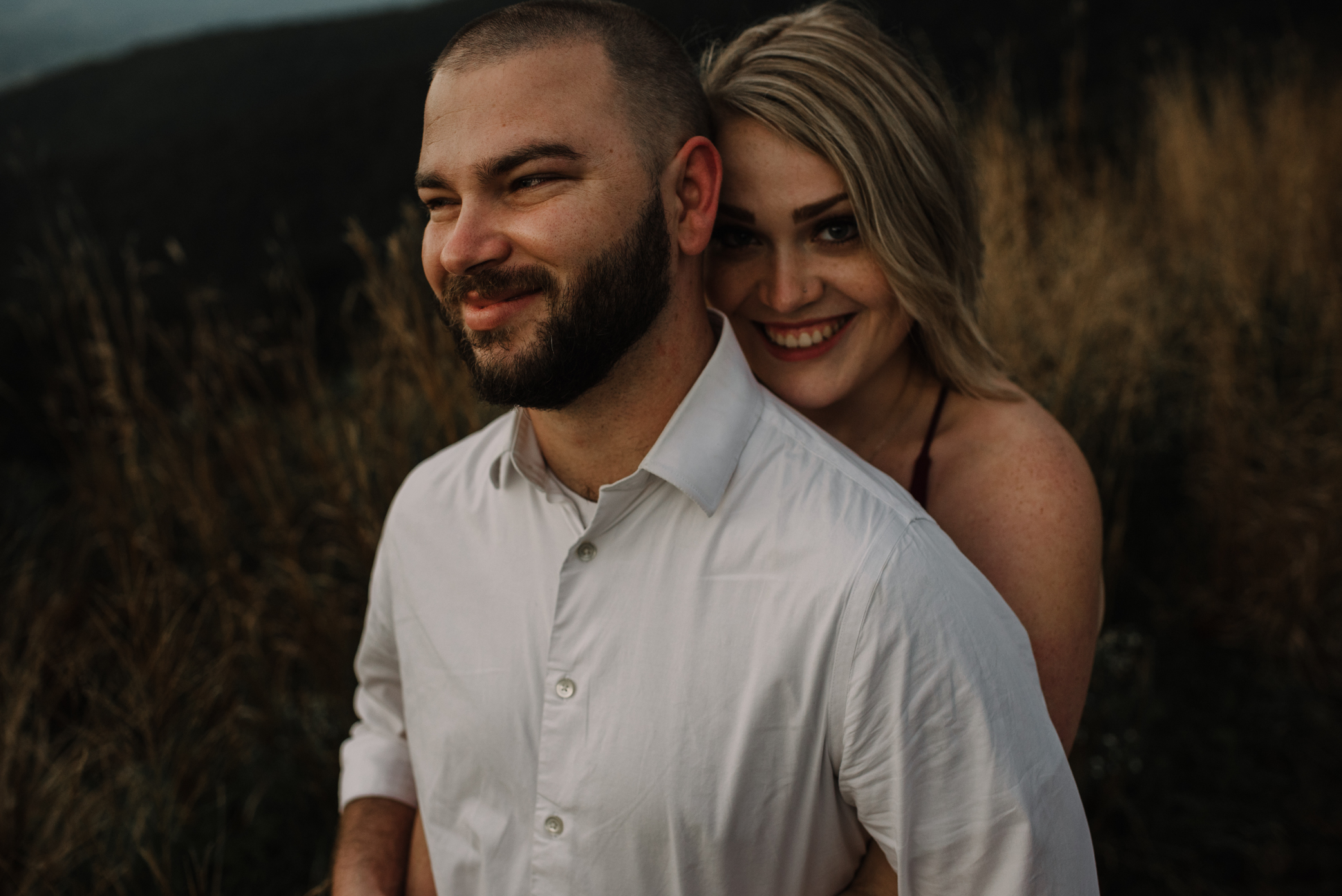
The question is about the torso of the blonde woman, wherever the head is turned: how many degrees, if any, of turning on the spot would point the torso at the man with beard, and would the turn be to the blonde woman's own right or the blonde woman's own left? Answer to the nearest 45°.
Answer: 0° — they already face them

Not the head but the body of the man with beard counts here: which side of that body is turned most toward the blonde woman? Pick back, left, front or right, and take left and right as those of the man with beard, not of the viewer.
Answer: back

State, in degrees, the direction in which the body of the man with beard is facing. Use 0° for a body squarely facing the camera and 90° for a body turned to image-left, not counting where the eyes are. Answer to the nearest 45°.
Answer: approximately 45°

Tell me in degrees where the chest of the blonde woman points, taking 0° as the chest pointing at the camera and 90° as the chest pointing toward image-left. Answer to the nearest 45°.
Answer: approximately 45°
